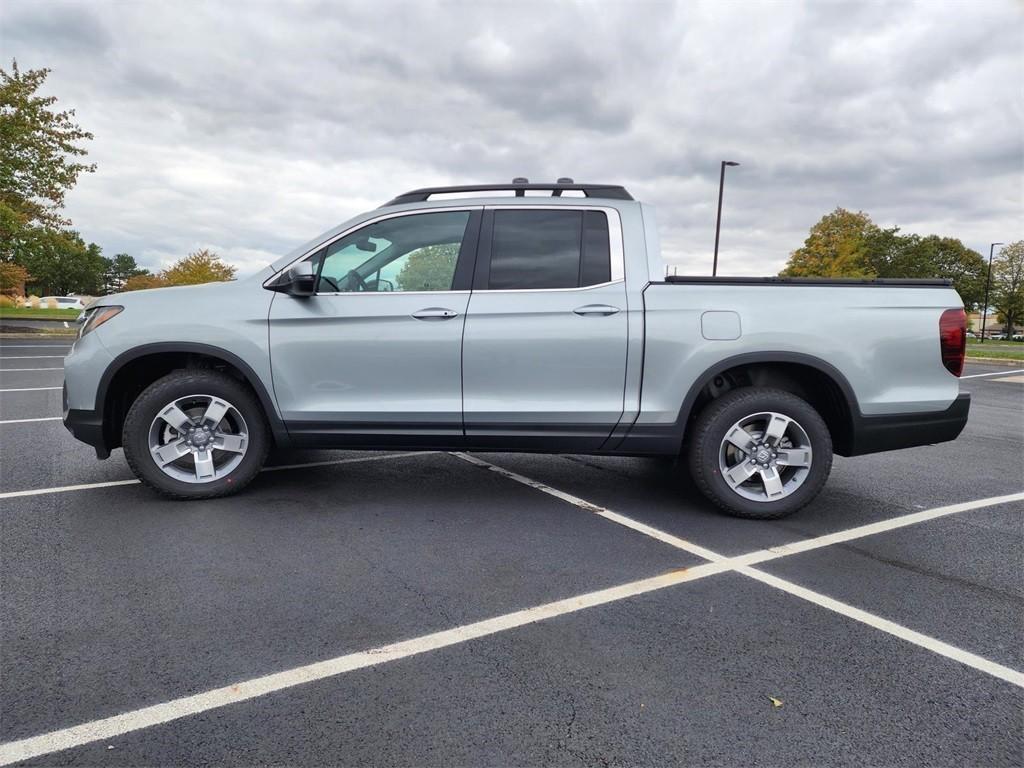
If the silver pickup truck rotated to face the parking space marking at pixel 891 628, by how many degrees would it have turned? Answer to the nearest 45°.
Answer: approximately 135° to its left

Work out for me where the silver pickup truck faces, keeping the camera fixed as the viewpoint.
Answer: facing to the left of the viewer

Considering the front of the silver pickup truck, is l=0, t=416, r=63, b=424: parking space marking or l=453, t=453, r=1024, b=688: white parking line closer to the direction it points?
the parking space marking

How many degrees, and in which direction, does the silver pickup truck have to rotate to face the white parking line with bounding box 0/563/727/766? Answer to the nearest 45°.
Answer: approximately 90° to its left

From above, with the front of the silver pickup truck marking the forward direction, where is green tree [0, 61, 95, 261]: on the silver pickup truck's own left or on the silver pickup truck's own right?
on the silver pickup truck's own right

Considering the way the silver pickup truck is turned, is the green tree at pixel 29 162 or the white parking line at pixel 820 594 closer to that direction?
the green tree

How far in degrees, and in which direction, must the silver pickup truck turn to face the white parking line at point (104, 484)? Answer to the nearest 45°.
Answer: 0° — it already faces it

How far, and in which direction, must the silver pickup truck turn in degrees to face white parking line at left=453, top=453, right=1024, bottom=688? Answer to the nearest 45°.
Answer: approximately 135° to its left

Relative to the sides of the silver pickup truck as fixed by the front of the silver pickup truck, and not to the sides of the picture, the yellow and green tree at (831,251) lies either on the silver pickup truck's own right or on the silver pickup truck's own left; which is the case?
on the silver pickup truck's own right

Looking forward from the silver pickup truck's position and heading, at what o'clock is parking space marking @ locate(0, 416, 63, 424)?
The parking space marking is roughly at 1 o'clock from the silver pickup truck.
